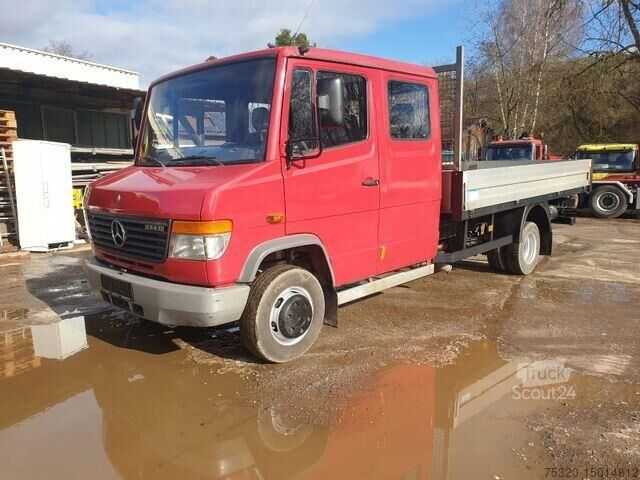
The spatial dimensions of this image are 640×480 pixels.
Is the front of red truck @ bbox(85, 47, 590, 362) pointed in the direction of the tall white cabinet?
no

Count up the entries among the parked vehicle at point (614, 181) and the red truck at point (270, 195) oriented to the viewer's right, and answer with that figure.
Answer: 0

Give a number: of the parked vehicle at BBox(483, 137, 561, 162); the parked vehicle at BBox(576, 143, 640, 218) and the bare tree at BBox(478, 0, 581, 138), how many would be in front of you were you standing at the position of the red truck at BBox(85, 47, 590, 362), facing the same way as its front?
0

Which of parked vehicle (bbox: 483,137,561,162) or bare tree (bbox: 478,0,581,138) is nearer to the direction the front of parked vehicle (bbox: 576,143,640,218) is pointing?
the parked vehicle

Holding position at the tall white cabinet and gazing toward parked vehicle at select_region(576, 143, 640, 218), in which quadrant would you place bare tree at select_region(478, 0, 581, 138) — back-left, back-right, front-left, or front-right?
front-left

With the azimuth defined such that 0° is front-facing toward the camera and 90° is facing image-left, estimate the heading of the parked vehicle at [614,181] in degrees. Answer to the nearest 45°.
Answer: approximately 90°

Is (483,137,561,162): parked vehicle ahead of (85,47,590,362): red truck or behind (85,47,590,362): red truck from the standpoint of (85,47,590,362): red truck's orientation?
behind

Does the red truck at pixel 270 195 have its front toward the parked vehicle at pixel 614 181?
no
